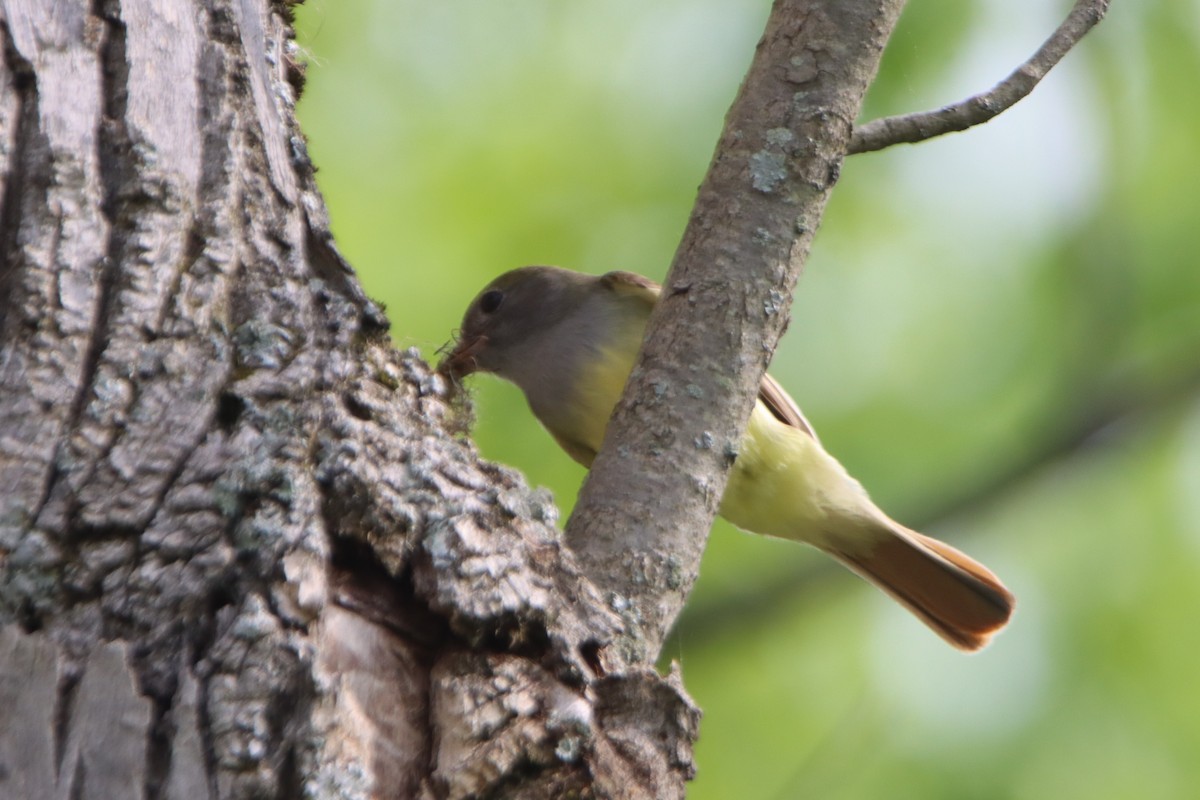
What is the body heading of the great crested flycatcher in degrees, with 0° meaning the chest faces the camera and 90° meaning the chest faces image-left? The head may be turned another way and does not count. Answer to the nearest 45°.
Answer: approximately 90°
